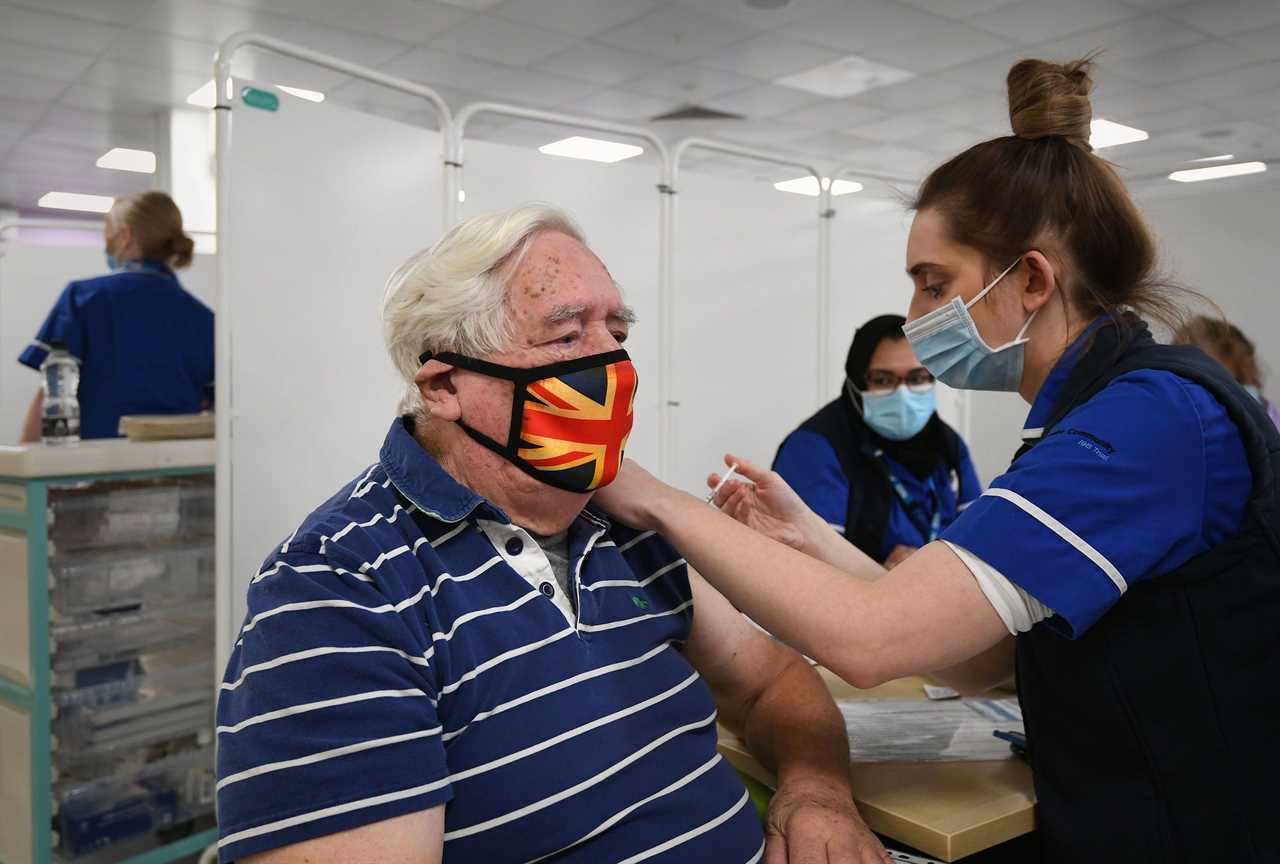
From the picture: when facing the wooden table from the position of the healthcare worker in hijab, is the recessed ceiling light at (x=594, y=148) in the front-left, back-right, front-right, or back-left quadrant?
back-right

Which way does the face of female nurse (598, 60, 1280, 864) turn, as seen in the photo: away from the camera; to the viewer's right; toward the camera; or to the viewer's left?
to the viewer's left

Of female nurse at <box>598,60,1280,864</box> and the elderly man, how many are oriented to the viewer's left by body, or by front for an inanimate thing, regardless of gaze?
1

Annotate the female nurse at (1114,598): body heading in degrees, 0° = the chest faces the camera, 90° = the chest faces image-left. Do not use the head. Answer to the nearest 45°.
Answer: approximately 90°

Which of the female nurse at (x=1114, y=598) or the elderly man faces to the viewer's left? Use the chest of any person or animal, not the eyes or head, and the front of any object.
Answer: the female nurse

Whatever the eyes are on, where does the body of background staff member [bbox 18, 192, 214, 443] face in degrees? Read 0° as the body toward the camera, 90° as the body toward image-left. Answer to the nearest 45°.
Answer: approximately 135°

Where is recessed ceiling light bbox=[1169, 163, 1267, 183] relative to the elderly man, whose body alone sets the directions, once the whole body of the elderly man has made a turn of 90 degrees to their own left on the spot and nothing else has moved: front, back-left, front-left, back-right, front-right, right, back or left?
front

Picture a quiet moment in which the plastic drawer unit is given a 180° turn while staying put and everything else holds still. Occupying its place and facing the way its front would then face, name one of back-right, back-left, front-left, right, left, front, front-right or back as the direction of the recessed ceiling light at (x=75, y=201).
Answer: front-right

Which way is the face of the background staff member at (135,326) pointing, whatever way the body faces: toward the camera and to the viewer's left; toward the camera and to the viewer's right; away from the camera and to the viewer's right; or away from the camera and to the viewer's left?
away from the camera and to the viewer's left
